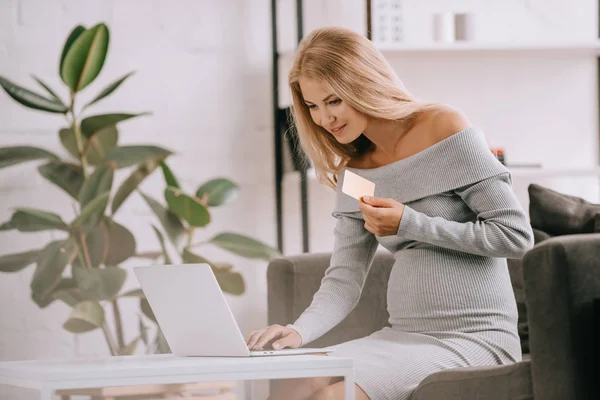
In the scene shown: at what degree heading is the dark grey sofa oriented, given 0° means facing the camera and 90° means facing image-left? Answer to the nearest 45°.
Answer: approximately 45°

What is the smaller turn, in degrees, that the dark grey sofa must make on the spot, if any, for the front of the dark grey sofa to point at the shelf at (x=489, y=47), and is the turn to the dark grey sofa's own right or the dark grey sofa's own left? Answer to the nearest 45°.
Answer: approximately 135° to the dark grey sofa's own right

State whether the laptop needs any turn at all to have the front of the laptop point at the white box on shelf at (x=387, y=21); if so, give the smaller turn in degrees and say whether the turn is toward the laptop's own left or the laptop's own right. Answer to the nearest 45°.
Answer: approximately 45° to the laptop's own left

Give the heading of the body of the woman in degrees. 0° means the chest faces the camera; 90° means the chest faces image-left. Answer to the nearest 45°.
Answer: approximately 45°

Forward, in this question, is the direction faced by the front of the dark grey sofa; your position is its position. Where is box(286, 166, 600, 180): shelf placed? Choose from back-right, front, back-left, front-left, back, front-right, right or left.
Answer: back-right

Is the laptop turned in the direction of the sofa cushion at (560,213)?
yes

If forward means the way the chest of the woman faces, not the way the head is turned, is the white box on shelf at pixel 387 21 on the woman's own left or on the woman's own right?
on the woman's own right

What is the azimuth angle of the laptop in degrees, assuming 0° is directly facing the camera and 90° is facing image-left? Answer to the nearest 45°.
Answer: approximately 225°
